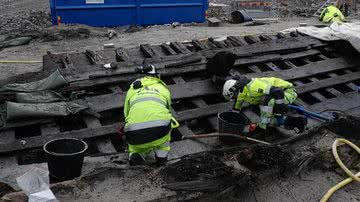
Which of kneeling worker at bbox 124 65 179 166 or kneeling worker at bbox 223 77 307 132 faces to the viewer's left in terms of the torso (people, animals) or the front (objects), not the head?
kneeling worker at bbox 223 77 307 132

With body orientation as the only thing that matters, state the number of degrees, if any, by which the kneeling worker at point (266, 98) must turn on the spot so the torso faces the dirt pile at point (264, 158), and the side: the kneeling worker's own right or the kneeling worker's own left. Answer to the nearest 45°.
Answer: approximately 90° to the kneeling worker's own left

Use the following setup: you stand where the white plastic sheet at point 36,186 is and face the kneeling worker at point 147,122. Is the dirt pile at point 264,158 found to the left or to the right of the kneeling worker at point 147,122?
right

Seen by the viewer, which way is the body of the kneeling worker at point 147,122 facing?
away from the camera

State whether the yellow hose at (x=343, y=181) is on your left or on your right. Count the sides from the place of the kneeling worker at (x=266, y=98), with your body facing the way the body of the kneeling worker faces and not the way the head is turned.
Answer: on your left

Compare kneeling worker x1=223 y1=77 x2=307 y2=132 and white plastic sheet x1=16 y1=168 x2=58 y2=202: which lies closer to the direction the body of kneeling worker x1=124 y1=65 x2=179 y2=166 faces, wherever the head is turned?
the kneeling worker

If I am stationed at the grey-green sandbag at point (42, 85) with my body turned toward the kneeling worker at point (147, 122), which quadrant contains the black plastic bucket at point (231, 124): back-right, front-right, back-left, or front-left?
front-left

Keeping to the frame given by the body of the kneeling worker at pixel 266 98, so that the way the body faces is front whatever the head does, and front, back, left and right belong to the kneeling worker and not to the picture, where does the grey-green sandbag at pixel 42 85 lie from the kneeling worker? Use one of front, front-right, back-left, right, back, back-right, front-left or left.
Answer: front

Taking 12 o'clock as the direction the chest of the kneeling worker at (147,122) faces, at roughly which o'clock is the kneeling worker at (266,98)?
the kneeling worker at (266,98) is roughly at 2 o'clock from the kneeling worker at (147,122).

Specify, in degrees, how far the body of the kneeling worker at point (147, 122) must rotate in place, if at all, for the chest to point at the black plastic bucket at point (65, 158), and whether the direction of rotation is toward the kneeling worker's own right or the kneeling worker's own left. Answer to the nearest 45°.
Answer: approximately 135° to the kneeling worker's own left

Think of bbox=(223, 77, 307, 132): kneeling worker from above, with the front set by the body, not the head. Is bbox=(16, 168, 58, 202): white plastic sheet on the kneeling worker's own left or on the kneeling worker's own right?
on the kneeling worker's own left

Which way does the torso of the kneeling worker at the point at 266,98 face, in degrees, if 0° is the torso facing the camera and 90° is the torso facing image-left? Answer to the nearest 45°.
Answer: approximately 90°

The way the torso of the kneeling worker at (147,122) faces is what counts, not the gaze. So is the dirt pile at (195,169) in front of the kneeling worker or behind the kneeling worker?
behind

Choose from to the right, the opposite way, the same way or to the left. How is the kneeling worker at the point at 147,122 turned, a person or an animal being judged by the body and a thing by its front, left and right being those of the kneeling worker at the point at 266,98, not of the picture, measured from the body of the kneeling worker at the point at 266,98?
to the right

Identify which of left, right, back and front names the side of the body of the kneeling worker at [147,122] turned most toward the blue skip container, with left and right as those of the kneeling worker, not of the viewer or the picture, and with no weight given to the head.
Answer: front

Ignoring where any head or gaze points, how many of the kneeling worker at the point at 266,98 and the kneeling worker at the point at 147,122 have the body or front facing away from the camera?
1

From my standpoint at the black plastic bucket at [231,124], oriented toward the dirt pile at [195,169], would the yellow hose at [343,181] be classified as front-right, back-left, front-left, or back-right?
front-left

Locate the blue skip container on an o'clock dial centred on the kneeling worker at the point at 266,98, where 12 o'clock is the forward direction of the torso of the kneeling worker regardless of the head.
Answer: The blue skip container is roughly at 2 o'clock from the kneeling worker.
